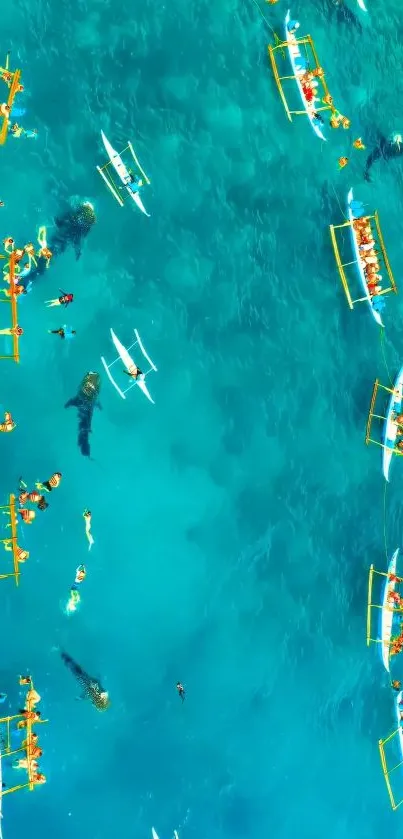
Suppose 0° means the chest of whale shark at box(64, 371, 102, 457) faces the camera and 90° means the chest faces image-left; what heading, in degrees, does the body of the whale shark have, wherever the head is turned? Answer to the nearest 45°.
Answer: approximately 180°
